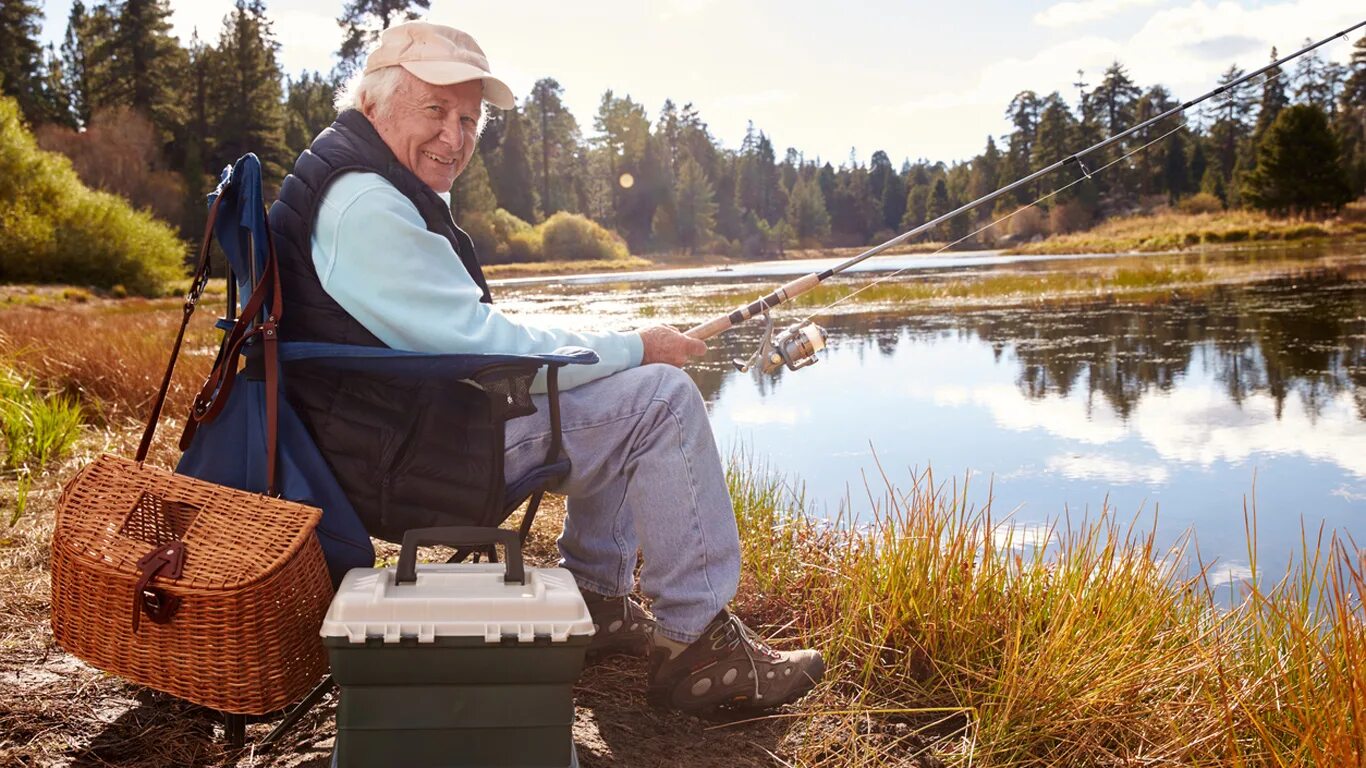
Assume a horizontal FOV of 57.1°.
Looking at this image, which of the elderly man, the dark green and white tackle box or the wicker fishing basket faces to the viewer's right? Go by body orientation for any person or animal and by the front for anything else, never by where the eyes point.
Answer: the elderly man

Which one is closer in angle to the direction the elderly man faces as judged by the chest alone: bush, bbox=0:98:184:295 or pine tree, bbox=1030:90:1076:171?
the pine tree

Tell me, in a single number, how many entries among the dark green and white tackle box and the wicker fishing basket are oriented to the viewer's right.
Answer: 0

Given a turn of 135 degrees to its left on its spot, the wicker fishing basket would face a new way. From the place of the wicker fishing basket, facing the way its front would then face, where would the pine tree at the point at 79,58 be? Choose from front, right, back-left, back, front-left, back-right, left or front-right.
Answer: left

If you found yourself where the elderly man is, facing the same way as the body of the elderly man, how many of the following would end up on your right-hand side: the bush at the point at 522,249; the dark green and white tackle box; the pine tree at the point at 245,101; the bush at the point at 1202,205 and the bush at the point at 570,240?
1

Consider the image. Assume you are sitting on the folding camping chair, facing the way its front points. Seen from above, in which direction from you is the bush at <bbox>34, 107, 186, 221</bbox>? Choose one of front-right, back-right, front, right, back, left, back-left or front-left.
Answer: left

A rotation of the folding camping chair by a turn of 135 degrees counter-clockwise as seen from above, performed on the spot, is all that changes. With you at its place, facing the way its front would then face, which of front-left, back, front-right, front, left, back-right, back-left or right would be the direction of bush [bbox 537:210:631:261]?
front-right

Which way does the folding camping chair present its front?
to the viewer's right

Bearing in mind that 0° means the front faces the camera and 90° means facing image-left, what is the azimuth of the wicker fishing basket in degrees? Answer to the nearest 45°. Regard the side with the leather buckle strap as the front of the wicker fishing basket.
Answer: approximately 45°

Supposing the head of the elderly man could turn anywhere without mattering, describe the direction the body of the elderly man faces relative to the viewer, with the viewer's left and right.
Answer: facing to the right of the viewer

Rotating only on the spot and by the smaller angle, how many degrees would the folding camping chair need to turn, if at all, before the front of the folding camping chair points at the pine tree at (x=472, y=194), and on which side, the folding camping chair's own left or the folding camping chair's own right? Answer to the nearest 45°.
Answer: approximately 90° to the folding camping chair's own left

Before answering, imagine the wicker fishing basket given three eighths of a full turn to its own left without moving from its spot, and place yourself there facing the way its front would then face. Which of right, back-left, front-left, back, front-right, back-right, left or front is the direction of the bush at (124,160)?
left
